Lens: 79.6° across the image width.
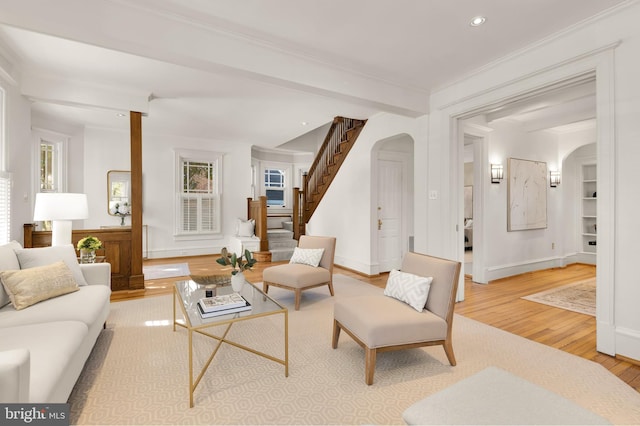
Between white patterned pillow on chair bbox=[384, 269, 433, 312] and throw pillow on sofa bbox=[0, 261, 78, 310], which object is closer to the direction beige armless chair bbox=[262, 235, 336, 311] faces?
the throw pillow on sofa

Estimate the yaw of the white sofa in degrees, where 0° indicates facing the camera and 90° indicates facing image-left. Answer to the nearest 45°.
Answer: approximately 270°

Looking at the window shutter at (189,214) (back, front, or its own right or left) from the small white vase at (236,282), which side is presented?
front

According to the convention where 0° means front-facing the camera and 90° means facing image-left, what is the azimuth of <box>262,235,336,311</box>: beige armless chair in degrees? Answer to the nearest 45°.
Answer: approximately 45°

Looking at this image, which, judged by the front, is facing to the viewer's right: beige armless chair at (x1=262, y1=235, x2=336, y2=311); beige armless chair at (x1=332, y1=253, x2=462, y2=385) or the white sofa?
the white sofa

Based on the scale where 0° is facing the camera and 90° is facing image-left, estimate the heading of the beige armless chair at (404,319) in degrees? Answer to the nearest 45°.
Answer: approximately 45°

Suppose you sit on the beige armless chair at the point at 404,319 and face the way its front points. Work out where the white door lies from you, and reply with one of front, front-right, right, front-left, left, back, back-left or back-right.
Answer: back-right

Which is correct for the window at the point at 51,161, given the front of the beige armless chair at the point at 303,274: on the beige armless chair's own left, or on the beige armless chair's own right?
on the beige armless chair's own right

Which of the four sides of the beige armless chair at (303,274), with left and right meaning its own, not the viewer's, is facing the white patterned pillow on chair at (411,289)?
left

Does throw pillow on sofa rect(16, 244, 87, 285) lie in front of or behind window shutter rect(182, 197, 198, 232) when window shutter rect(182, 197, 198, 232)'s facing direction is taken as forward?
in front

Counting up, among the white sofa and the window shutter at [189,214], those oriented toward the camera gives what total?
1

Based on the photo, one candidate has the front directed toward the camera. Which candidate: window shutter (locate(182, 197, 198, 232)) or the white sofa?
the window shutter

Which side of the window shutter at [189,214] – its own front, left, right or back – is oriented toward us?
front

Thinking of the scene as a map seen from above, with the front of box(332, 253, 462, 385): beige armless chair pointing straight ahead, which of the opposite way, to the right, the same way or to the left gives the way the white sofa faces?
the opposite way

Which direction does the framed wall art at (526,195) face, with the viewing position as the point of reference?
facing the viewer and to the right of the viewer

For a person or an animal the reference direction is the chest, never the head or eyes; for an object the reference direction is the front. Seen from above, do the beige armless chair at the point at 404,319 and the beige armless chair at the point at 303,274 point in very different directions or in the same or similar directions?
same or similar directions

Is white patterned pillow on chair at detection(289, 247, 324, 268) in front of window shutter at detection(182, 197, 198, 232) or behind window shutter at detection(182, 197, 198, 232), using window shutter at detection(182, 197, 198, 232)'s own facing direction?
in front

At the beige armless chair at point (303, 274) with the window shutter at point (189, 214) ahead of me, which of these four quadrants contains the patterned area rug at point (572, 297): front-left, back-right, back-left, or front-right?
back-right
